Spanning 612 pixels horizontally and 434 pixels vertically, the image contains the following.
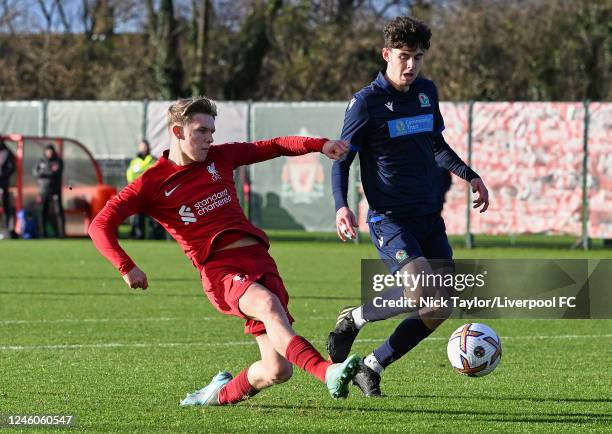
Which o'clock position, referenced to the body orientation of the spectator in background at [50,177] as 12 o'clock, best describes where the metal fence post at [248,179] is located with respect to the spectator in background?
The metal fence post is roughly at 9 o'clock from the spectator in background.

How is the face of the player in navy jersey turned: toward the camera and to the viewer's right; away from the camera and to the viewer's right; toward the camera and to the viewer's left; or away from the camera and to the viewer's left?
toward the camera and to the viewer's right

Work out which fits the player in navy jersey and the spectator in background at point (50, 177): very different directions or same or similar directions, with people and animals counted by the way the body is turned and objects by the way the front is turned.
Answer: same or similar directions

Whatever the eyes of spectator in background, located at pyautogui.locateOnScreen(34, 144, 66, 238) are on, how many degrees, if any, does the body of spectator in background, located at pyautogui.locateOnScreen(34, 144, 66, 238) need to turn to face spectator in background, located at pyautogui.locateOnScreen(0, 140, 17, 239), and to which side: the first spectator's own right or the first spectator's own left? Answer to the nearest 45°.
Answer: approximately 135° to the first spectator's own right

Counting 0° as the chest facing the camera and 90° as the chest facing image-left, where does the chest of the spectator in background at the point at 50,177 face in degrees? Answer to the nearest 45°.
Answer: approximately 0°

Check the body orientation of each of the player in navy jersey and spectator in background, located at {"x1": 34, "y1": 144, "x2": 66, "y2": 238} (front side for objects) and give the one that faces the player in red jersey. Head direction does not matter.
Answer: the spectator in background

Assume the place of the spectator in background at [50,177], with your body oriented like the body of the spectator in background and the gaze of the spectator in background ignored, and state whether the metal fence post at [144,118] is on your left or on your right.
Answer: on your left

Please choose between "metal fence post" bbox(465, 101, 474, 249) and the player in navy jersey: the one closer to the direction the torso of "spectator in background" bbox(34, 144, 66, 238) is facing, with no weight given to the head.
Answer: the player in navy jersey

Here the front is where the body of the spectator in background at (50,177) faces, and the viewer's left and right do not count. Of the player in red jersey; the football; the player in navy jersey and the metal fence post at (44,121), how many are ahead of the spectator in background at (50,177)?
3

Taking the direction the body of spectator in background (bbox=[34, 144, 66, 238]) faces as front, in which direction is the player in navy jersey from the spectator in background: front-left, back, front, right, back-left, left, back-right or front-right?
front

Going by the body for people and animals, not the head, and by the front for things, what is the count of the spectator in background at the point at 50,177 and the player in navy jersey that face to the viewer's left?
0

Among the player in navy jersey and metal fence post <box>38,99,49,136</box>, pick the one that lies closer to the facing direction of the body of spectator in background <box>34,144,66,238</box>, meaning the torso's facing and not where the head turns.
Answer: the player in navy jersey

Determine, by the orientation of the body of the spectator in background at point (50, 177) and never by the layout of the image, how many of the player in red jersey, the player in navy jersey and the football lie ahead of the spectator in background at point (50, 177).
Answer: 3

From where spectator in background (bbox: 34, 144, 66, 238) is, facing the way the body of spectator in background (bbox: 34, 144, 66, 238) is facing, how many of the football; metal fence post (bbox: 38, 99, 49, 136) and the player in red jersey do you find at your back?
1

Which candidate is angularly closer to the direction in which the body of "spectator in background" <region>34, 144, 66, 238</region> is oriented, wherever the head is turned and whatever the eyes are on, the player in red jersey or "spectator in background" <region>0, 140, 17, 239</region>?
the player in red jersey

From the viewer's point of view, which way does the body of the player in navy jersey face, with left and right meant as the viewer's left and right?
facing the viewer and to the right of the viewer

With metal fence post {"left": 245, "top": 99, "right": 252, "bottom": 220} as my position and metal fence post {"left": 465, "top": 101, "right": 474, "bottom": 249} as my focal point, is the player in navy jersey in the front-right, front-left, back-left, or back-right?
front-right
